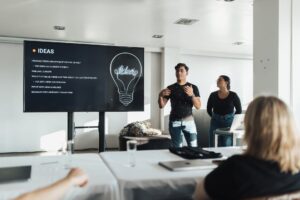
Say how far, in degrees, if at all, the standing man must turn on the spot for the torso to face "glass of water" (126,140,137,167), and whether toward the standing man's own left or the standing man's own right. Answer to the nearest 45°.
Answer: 0° — they already face it

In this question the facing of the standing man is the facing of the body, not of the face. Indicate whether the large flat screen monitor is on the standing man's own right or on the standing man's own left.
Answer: on the standing man's own right

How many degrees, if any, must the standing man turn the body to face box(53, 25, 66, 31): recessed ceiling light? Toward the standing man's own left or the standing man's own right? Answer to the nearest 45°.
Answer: approximately 135° to the standing man's own right

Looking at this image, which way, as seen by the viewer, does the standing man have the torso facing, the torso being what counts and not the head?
toward the camera

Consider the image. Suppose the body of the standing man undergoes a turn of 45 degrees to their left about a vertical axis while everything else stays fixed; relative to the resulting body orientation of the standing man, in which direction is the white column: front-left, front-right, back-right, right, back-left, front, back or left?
front-left

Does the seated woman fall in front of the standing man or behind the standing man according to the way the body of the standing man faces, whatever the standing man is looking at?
in front

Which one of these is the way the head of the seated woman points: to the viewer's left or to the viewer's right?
to the viewer's left

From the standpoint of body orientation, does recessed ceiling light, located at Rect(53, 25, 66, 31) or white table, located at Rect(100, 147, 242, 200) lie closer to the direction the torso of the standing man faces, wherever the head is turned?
the white table

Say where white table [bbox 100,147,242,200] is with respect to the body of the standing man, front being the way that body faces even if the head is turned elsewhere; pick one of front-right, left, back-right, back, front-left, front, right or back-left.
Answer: front

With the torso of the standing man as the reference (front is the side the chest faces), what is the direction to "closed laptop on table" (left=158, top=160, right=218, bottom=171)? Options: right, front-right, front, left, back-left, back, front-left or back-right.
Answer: front
